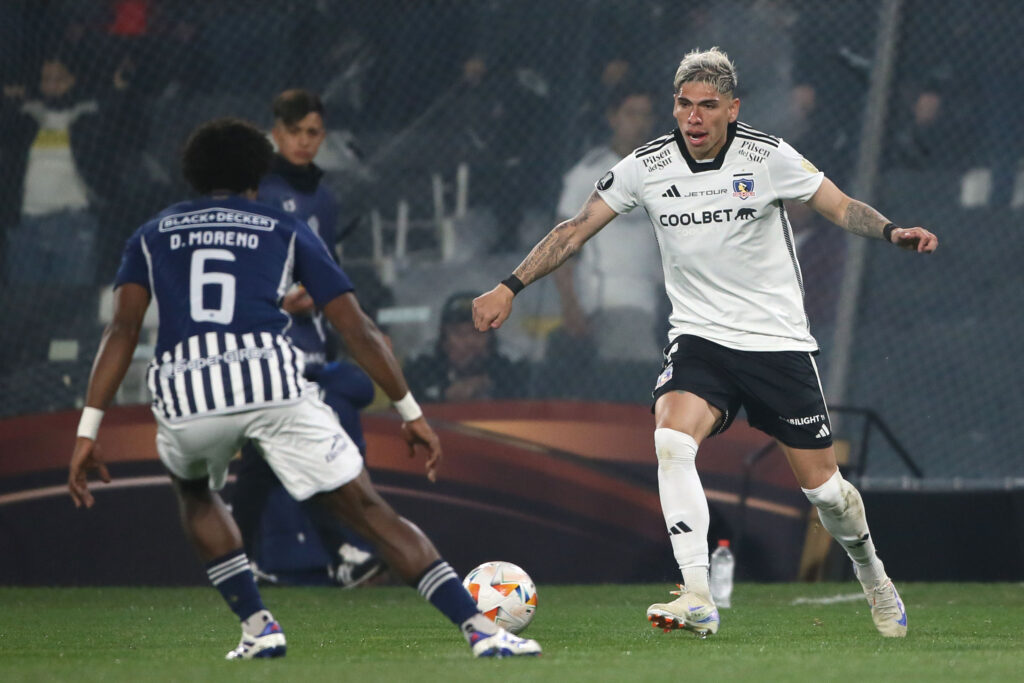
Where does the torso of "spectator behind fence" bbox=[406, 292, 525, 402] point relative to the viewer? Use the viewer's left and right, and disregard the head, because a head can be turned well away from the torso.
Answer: facing the viewer

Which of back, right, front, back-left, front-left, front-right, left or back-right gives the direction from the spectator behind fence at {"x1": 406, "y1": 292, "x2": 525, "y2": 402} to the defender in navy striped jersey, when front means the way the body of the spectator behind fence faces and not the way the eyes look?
front

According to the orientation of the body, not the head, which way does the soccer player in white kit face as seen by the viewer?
toward the camera

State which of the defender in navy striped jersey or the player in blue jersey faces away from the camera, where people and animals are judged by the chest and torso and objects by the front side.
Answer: the defender in navy striped jersey

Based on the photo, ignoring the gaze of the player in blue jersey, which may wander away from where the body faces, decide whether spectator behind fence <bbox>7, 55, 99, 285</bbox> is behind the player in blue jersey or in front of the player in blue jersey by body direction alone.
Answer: behind

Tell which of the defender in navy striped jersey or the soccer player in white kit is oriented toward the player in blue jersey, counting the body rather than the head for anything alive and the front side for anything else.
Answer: the defender in navy striped jersey

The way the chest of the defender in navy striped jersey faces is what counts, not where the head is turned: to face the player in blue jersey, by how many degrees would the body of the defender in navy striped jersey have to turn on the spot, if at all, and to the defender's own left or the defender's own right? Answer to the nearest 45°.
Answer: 0° — they already face them

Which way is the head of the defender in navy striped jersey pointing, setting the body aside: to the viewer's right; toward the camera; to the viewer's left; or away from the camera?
away from the camera

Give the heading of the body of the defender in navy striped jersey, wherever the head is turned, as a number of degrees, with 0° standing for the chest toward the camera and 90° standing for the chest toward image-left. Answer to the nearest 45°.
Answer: approximately 180°

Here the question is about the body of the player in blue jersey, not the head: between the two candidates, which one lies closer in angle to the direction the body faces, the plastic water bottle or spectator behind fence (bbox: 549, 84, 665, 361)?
the plastic water bottle

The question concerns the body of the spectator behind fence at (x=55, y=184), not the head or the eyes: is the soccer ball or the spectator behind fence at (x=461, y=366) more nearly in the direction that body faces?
the soccer ball

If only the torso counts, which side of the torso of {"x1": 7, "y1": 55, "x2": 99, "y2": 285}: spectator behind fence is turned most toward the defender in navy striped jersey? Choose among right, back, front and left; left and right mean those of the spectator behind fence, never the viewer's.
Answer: front

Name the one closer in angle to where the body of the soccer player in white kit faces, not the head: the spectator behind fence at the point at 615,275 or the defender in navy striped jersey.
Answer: the defender in navy striped jersey

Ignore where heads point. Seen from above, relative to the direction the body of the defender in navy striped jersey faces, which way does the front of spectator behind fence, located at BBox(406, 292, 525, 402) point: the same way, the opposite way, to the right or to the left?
the opposite way
